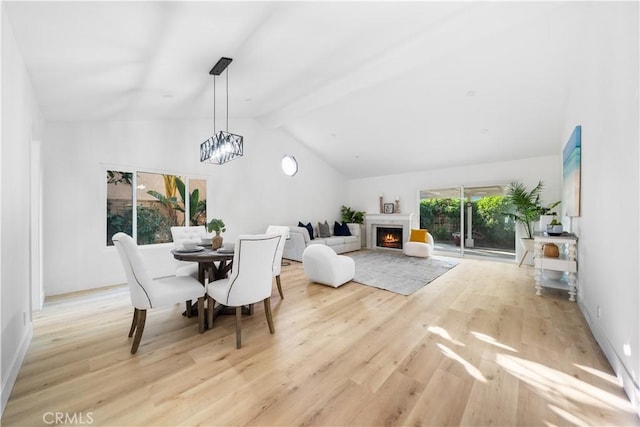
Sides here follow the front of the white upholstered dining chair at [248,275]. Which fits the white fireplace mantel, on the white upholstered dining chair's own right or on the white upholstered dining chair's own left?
on the white upholstered dining chair's own right

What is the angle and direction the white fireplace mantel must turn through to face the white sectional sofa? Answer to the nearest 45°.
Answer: approximately 45° to its right

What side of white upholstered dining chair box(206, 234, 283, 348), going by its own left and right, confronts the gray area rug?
right

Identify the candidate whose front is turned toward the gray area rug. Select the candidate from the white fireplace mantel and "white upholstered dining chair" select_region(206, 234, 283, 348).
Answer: the white fireplace mantel

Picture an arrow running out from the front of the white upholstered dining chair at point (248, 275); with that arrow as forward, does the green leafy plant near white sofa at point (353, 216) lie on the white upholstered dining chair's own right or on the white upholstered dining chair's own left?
on the white upholstered dining chair's own right

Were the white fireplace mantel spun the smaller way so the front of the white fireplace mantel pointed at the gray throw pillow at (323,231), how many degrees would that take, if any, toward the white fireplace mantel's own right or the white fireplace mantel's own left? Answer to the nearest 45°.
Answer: approximately 45° to the white fireplace mantel's own right

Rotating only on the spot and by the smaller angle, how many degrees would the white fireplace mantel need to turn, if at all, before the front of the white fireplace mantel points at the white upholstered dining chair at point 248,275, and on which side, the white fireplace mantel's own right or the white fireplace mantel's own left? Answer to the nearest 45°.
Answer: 0° — it already faces it

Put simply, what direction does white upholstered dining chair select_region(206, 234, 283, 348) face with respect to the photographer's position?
facing away from the viewer and to the left of the viewer

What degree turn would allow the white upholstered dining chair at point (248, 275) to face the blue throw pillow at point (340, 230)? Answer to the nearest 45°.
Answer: approximately 90° to its right

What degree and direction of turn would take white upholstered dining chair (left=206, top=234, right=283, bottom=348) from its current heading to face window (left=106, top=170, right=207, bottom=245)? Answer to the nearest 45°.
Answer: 0° — it already faces it

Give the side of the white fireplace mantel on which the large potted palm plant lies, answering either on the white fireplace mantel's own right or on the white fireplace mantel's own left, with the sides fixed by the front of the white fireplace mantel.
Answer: on the white fireplace mantel's own left

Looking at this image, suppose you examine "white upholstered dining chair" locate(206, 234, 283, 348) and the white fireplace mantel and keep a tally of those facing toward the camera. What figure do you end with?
1
